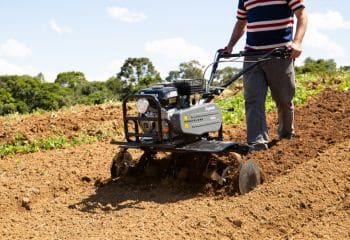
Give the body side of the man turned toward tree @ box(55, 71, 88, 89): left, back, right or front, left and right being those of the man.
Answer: right

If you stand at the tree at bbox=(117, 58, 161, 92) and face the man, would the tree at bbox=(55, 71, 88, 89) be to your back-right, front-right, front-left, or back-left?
back-right

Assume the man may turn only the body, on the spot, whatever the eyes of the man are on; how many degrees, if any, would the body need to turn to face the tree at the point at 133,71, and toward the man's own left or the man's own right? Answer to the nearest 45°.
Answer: approximately 135° to the man's own right

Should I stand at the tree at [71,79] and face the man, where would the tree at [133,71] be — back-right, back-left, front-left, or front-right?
front-left

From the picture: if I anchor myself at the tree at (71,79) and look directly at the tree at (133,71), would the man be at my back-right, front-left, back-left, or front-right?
front-right

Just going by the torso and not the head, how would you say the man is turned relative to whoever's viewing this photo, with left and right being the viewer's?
facing the viewer and to the left of the viewer
